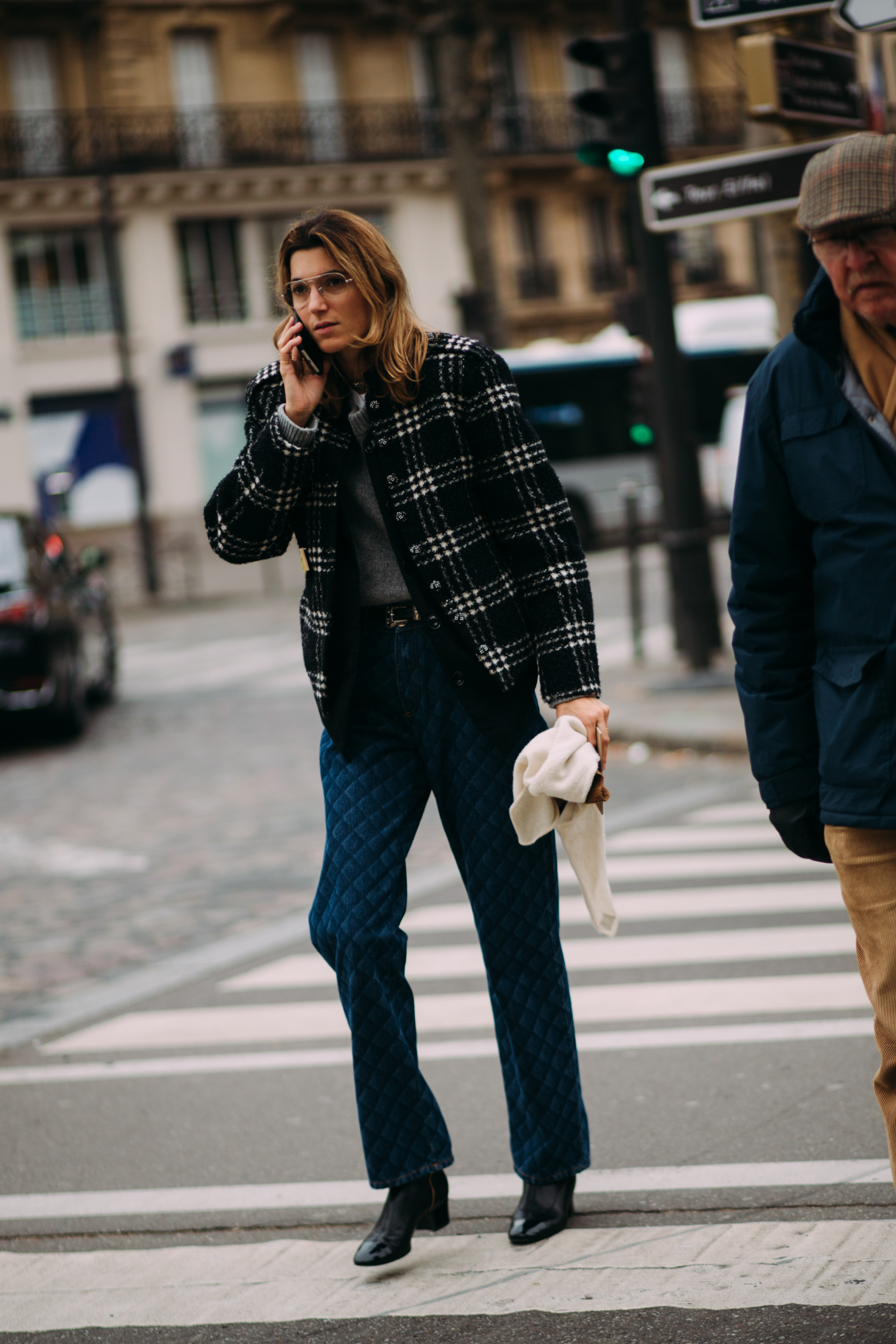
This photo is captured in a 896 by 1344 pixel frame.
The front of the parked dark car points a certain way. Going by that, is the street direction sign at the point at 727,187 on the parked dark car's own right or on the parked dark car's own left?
on the parked dark car's own right

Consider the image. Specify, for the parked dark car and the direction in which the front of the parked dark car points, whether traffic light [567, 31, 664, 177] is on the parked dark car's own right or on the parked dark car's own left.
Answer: on the parked dark car's own right

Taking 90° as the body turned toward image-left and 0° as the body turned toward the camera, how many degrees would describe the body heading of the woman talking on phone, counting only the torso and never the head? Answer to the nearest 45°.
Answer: approximately 45°

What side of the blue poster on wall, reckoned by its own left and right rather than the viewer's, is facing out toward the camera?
front

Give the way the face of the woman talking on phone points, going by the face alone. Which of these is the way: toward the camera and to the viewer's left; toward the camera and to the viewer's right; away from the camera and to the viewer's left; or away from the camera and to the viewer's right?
toward the camera and to the viewer's left

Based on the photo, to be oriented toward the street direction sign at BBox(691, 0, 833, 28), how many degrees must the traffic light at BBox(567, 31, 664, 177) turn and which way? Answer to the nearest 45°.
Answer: approximately 45° to its left

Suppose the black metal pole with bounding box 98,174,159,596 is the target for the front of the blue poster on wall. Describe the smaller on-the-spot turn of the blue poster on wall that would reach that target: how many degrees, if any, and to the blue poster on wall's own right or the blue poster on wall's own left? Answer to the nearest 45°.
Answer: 0° — it already faces it

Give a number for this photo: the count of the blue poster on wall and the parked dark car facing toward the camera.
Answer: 1

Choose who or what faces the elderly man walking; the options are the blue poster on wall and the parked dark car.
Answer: the blue poster on wall

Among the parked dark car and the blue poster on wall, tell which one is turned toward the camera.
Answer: the blue poster on wall

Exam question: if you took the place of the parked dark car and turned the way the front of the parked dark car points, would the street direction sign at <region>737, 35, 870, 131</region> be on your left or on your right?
on your right

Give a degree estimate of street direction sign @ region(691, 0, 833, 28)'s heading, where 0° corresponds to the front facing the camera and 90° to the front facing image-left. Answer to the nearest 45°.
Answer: approximately 45°
